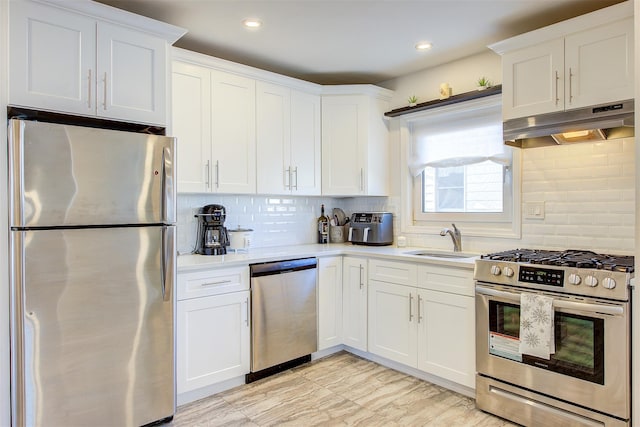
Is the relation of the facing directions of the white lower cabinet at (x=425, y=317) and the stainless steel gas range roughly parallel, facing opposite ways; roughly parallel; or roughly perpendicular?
roughly parallel

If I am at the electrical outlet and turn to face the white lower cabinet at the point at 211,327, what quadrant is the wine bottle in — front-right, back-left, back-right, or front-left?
front-right

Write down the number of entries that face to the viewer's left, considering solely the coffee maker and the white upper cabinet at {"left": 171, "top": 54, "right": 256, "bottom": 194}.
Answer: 0

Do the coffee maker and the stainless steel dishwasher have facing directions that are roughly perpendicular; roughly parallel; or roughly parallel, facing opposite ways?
roughly parallel

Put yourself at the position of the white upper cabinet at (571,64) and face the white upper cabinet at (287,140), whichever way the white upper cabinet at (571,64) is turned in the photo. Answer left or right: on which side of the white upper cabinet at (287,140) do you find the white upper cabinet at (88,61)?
left

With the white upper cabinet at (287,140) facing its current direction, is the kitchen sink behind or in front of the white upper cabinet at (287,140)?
in front

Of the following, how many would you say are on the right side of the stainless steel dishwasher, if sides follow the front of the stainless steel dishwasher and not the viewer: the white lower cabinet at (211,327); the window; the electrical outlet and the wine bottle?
1

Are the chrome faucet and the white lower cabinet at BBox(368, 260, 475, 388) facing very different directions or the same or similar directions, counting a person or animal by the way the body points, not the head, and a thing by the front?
same or similar directions

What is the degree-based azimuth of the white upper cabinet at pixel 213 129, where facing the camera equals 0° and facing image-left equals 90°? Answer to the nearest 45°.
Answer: approximately 315°

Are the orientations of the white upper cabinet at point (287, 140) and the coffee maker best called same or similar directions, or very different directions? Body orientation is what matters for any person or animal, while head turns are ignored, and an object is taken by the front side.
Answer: same or similar directions

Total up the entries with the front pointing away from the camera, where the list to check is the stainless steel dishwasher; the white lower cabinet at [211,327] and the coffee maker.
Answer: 0

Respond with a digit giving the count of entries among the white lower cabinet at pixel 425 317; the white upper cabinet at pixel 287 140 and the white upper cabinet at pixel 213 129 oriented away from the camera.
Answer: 0

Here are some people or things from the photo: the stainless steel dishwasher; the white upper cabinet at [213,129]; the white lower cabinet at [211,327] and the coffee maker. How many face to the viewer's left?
0

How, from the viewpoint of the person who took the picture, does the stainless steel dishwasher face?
facing the viewer and to the right of the viewer

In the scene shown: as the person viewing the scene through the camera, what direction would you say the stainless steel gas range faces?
facing the viewer and to the left of the viewer
